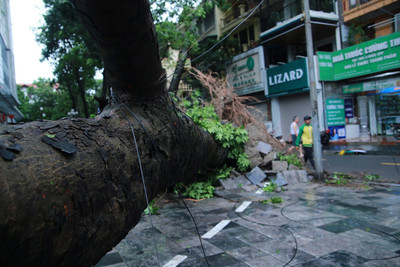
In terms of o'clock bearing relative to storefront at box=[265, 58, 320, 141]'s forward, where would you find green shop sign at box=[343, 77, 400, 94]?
The green shop sign is roughly at 8 o'clock from the storefront.

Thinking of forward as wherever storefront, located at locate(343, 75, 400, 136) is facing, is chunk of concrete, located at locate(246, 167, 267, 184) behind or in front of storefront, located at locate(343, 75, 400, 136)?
in front

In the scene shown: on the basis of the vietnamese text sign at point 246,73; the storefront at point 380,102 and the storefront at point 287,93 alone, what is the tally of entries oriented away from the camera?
0

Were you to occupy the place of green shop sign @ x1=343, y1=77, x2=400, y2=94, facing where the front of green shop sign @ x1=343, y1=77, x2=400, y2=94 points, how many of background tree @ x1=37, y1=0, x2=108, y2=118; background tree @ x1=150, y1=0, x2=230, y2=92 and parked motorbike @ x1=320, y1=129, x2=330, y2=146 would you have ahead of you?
3

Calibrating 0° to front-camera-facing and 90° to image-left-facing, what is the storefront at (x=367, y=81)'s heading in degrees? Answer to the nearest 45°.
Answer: approximately 45°

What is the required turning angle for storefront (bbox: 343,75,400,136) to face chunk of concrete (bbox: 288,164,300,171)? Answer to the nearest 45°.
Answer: approximately 45° to its left

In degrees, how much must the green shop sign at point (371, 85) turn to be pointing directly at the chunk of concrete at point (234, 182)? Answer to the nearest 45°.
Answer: approximately 45° to its left

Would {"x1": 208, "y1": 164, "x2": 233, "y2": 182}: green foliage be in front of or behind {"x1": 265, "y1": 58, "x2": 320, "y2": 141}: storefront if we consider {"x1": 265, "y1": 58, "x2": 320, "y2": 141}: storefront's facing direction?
in front

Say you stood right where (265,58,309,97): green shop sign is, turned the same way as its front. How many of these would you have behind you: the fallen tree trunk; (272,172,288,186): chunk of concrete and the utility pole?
0

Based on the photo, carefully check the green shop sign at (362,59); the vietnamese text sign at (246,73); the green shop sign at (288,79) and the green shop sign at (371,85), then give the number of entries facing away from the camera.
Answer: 0

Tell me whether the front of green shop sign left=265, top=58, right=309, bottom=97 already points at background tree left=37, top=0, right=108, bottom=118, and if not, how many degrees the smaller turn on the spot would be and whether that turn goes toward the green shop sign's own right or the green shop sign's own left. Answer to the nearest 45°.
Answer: approximately 90° to the green shop sign's own right

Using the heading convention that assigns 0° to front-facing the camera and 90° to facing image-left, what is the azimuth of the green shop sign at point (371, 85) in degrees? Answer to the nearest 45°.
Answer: approximately 45°

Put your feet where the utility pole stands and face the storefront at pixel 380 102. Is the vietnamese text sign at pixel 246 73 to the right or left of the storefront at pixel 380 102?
left

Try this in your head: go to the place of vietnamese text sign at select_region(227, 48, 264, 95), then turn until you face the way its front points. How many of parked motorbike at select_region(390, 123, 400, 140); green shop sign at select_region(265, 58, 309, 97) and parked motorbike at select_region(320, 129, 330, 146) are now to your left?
3

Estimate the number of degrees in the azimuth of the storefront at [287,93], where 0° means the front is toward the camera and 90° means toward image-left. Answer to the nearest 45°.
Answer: approximately 45°

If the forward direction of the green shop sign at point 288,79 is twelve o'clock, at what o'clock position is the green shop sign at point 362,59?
the green shop sign at point 362,59 is roughly at 8 o'clock from the green shop sign at point 288,79.
